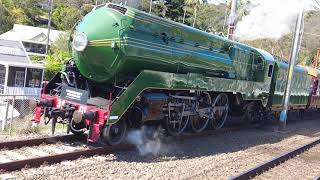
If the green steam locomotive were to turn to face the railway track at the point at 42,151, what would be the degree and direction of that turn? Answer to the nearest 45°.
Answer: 0° — it already faces it

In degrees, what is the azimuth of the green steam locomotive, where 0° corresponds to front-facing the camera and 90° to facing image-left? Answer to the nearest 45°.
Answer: approximately 45°
